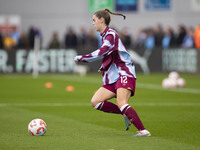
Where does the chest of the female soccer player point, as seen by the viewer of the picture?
to the viewer's left

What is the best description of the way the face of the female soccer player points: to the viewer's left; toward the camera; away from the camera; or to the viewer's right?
to the viewer's left

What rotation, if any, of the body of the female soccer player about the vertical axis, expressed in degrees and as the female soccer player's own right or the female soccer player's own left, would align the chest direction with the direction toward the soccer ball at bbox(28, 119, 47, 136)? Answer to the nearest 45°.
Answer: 0° — they already face it
